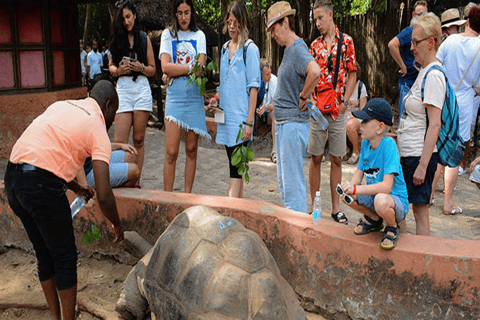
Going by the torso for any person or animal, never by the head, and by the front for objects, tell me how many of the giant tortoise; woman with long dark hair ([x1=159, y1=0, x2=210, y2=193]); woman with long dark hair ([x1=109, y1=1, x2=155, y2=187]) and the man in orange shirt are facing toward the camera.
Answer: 2

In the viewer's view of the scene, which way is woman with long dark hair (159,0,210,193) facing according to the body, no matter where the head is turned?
toward the camera

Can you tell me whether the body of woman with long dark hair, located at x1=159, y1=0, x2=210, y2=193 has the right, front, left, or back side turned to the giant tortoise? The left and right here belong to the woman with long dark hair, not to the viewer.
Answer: front

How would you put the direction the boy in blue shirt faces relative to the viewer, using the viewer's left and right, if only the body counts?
facing the viewer and to the left of the viewer

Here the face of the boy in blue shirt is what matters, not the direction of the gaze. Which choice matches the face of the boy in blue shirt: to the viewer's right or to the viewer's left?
to the viewer's left

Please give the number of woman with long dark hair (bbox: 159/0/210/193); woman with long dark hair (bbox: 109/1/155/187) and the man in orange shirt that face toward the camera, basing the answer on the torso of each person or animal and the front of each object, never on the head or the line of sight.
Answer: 2

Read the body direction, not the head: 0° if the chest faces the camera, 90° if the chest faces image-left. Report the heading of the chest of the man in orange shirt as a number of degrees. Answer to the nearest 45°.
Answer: approximately 225°

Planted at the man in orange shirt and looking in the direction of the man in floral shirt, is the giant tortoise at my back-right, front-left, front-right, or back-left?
front-right

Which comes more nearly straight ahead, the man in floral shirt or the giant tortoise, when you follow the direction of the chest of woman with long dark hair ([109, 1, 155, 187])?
the giant tortoise
